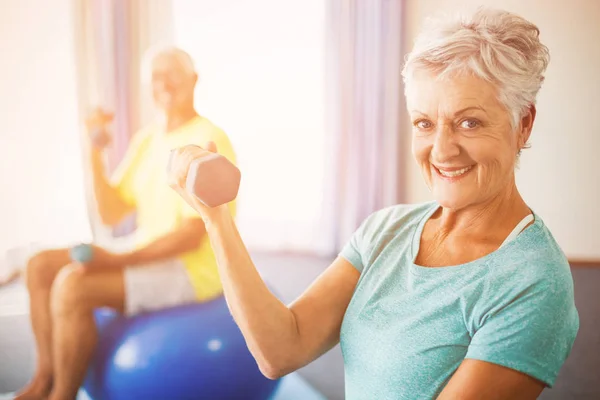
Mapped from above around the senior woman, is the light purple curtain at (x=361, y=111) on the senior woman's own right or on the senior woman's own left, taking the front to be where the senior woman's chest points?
on the senior woman's own right

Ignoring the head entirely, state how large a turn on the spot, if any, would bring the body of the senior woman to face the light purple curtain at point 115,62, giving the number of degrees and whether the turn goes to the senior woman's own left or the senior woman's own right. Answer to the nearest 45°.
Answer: approximately 90° to the senior woman's own right

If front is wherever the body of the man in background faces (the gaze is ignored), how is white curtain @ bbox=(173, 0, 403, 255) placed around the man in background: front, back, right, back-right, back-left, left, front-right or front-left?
back

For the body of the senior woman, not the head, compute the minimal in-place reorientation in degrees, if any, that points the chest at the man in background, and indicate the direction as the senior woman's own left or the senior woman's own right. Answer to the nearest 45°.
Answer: approximately 90° to the senior woman's own right
